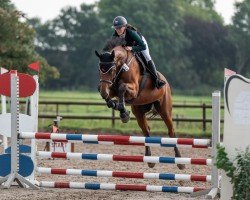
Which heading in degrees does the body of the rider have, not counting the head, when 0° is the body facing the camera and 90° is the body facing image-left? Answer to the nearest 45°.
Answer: approximately 45°

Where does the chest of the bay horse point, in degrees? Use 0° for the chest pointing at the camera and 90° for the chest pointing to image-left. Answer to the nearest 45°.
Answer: approximately 45°

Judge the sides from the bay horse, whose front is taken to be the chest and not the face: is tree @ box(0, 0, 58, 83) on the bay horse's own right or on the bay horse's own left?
on the bay horse's own right

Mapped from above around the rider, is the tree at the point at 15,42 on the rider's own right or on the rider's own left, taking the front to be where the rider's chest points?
on the rider's own right
